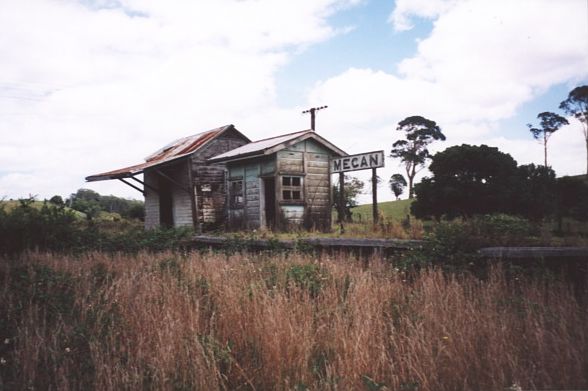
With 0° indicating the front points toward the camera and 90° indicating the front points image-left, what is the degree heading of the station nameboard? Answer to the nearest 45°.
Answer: approximately 45°

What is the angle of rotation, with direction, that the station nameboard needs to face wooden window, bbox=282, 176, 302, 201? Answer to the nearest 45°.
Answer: approximately 90° to its right

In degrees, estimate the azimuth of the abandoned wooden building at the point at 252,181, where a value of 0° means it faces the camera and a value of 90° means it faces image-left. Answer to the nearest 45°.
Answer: approximately 45°

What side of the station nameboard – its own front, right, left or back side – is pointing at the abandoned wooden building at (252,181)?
right

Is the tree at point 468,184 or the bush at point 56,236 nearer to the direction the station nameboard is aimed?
the bush

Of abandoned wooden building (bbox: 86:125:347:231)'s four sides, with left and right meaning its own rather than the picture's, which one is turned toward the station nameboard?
left
